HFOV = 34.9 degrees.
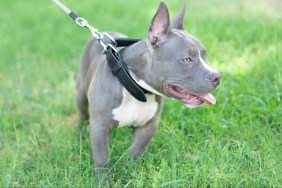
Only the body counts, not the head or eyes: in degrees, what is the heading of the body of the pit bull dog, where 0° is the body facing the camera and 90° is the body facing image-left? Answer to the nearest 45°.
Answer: approximately 315°
